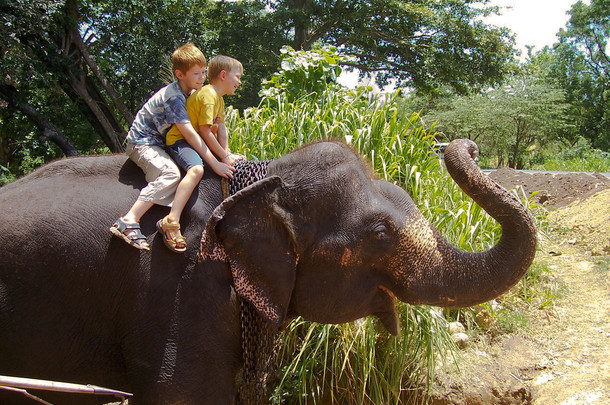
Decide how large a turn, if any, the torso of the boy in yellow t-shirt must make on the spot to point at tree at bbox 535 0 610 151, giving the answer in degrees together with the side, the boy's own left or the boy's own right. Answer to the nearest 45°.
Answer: approximately 45° to the boy's own left

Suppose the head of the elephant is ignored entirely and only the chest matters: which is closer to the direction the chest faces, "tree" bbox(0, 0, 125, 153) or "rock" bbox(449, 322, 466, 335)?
the rock

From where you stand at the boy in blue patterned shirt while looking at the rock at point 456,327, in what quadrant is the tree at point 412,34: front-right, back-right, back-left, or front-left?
front-left

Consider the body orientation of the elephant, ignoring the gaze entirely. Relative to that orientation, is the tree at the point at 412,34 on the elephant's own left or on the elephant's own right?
on the elephant's own left

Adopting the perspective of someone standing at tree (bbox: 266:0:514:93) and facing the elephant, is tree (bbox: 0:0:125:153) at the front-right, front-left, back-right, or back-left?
front-right

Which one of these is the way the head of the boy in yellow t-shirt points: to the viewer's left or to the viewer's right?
to the viewer's right

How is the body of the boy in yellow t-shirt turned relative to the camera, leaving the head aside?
to the viewer's right

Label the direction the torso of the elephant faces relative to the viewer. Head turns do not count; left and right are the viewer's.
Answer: facing to the right of the viewer
